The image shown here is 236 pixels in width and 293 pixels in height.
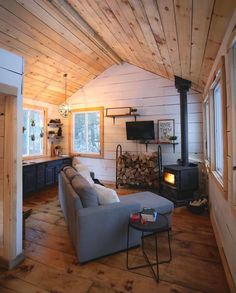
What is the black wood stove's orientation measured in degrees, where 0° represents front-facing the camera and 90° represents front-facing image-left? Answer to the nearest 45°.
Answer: approximately 45°

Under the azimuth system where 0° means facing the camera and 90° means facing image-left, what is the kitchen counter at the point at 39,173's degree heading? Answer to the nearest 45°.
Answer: approximately 315°

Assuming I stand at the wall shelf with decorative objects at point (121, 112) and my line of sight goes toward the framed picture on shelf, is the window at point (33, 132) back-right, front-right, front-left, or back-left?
back-right

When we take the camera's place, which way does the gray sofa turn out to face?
facing away from the viewer and to the right of the viewer

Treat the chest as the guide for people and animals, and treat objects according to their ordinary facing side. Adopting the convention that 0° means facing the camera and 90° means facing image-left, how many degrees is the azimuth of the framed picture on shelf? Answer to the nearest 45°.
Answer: approximately 0°
